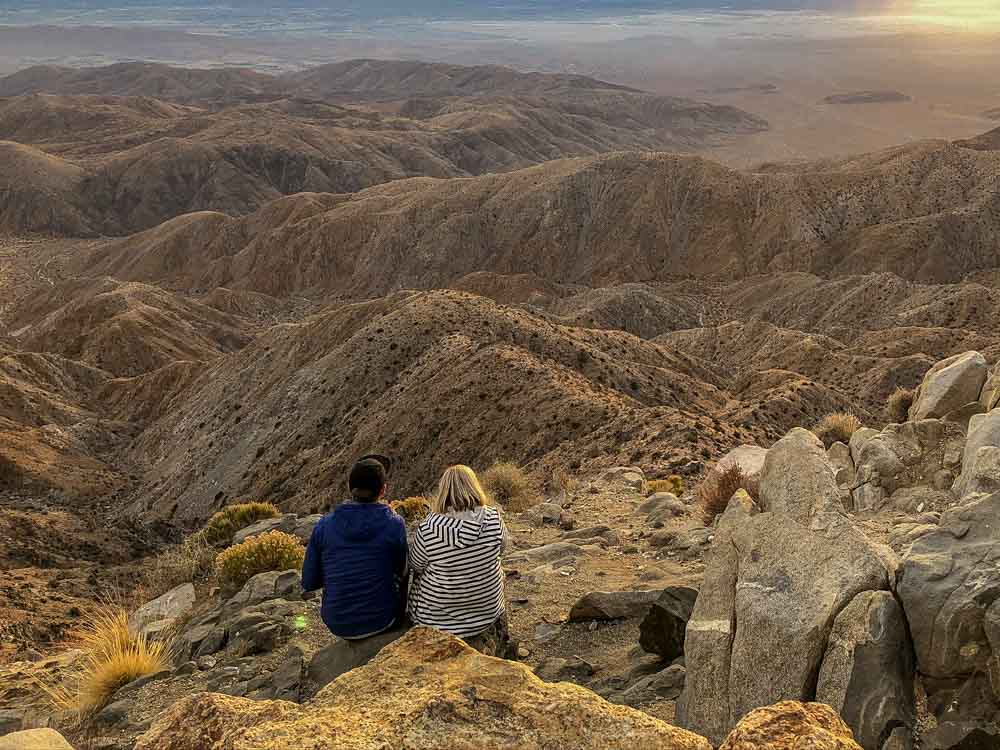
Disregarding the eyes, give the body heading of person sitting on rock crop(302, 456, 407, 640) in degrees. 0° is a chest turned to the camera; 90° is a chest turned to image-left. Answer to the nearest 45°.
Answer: approximately 180°

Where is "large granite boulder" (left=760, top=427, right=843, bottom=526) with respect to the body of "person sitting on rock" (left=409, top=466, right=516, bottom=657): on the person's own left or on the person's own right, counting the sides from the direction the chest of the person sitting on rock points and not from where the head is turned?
on the person's own right

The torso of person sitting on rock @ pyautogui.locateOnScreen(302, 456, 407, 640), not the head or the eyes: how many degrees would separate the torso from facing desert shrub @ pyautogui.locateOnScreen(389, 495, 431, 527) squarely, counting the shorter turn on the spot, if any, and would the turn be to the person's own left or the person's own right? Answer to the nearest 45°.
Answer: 0° — they already face it

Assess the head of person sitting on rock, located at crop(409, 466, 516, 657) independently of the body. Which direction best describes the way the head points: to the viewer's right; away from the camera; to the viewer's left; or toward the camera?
away from the camera

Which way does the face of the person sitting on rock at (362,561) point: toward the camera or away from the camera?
away from the camera

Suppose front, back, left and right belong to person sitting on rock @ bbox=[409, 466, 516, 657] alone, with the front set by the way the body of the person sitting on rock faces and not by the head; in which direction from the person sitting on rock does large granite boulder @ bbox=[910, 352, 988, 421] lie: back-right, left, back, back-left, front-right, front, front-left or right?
front-right

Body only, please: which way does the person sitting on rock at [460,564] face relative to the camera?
away from the camera

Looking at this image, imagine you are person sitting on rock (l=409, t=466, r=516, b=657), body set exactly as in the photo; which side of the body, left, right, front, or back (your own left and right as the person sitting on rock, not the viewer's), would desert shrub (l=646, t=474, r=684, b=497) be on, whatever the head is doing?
front

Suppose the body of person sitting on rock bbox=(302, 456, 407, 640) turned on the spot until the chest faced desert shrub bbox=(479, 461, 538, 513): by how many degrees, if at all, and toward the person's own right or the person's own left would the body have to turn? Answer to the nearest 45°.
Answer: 0° — they already face it

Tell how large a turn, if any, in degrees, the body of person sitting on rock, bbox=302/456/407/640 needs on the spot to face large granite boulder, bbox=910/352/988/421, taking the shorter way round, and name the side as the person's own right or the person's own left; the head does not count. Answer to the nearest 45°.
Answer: approximately 45° to the person's own right

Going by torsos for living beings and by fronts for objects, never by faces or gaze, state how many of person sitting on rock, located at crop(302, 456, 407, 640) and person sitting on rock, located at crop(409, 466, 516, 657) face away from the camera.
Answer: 2

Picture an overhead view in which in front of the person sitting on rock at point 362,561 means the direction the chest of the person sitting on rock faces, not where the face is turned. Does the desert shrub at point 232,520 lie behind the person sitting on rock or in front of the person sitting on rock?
in front
